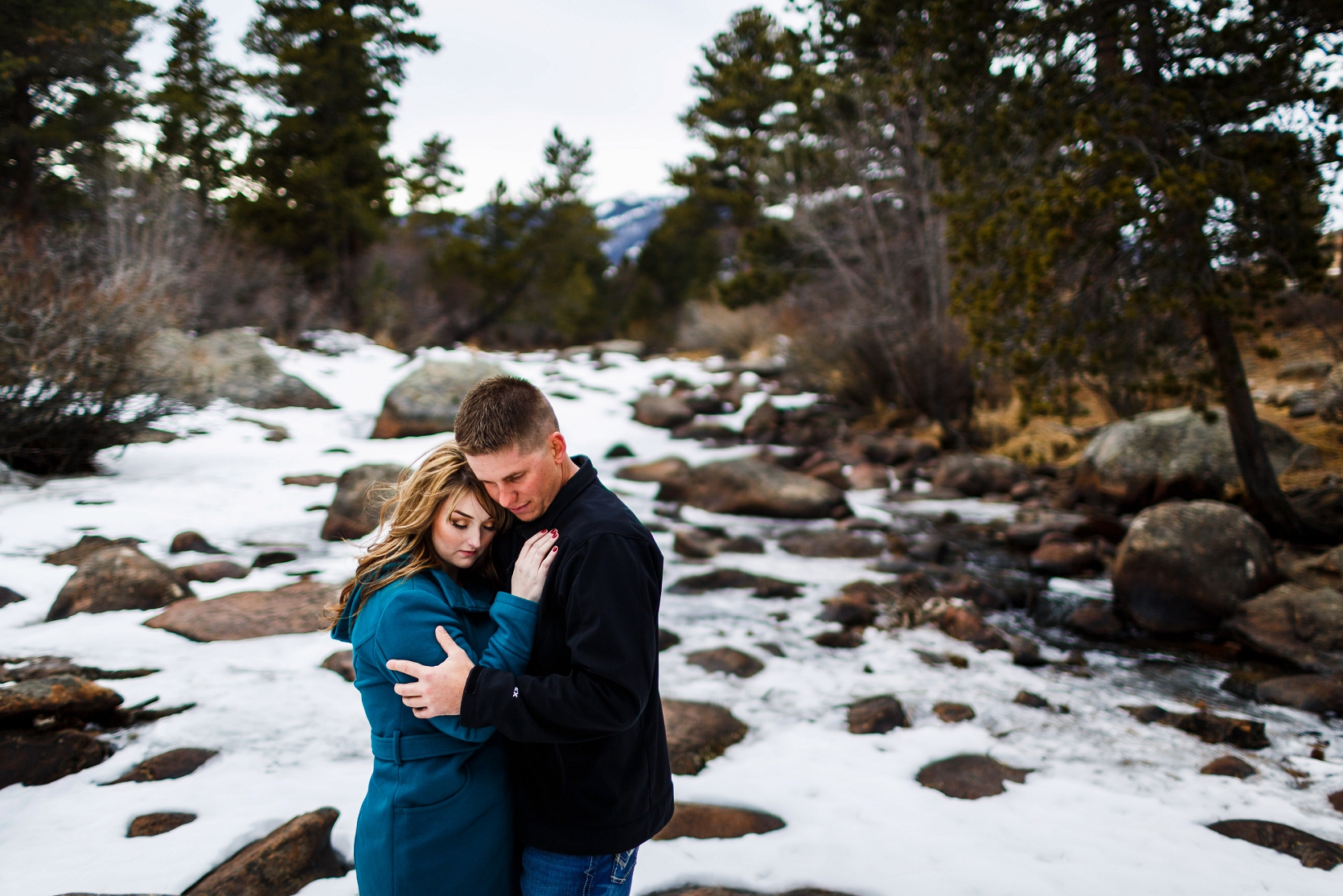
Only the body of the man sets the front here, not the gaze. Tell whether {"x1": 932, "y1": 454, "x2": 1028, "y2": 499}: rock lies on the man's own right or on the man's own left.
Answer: on the man's own right

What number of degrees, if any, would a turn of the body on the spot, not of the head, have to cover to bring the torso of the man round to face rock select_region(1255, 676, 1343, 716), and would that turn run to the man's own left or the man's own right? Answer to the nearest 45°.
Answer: approximately 135° to the man's own right

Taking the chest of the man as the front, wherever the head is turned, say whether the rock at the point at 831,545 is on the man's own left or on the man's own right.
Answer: on the man's own right

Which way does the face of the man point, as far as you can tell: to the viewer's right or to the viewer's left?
to the viewer's left

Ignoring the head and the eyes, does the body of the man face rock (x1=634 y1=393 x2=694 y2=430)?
no

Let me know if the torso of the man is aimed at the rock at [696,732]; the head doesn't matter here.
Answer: no

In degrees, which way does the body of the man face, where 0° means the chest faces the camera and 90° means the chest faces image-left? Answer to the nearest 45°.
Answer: approximately 90°

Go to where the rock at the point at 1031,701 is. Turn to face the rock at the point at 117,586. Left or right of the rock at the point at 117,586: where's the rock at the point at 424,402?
right

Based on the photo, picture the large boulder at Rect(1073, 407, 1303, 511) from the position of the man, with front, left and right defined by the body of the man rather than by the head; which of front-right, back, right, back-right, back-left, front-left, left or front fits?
back-right

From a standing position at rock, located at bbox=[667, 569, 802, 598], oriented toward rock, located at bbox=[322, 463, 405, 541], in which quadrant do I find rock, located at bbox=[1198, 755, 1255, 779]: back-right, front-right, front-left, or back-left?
back-left

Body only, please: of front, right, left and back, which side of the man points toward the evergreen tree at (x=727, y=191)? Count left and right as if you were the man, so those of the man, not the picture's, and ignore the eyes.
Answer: right

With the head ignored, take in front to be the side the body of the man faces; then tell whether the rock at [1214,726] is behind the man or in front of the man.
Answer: behind

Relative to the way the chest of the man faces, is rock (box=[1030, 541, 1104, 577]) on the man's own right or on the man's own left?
on the man's own right

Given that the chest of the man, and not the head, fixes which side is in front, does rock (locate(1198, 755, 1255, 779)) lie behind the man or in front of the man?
behind

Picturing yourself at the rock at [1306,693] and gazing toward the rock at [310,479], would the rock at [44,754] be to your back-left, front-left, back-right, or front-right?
front-left

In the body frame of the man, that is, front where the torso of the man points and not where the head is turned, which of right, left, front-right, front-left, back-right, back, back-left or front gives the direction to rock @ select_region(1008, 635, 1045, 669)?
back-right

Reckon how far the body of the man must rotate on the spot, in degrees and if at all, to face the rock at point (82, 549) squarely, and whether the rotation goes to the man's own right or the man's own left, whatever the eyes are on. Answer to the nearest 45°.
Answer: approximately 45° to the man's own right
